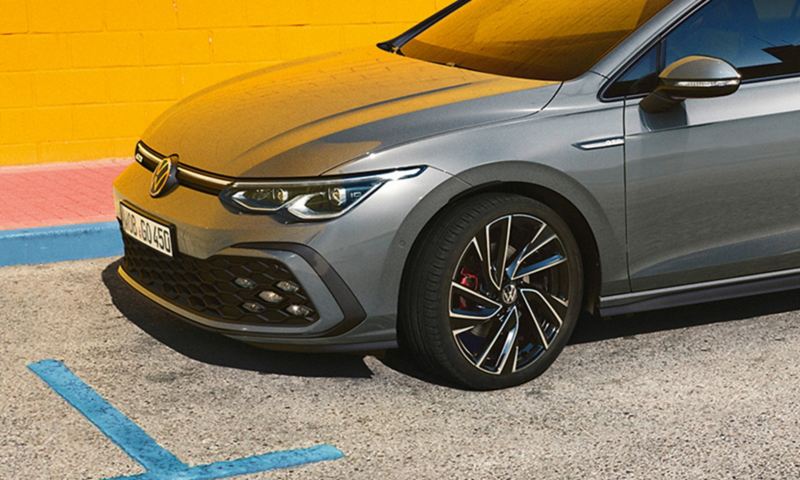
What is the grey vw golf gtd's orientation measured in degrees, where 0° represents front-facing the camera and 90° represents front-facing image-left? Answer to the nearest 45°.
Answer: approximately 45°
